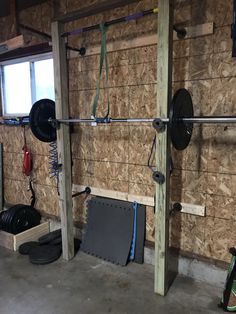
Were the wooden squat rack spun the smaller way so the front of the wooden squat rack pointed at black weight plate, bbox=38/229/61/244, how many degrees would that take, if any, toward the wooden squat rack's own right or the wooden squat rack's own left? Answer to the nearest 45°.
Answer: approximately 90° to the wooden squat rack's own right

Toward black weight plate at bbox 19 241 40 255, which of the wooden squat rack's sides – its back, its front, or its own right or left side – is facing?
right

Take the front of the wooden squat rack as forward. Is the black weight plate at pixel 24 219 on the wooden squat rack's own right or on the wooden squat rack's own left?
on the wooden squat rack's own right

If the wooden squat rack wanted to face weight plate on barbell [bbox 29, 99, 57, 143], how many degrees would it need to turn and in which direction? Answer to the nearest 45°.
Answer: approximately 90° to its right

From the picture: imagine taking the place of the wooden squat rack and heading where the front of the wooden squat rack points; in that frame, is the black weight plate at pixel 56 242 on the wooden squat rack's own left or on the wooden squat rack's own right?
on the wooden squat rack's own right

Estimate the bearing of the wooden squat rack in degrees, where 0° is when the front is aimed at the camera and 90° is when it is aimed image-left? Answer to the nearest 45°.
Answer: approximately 45°
